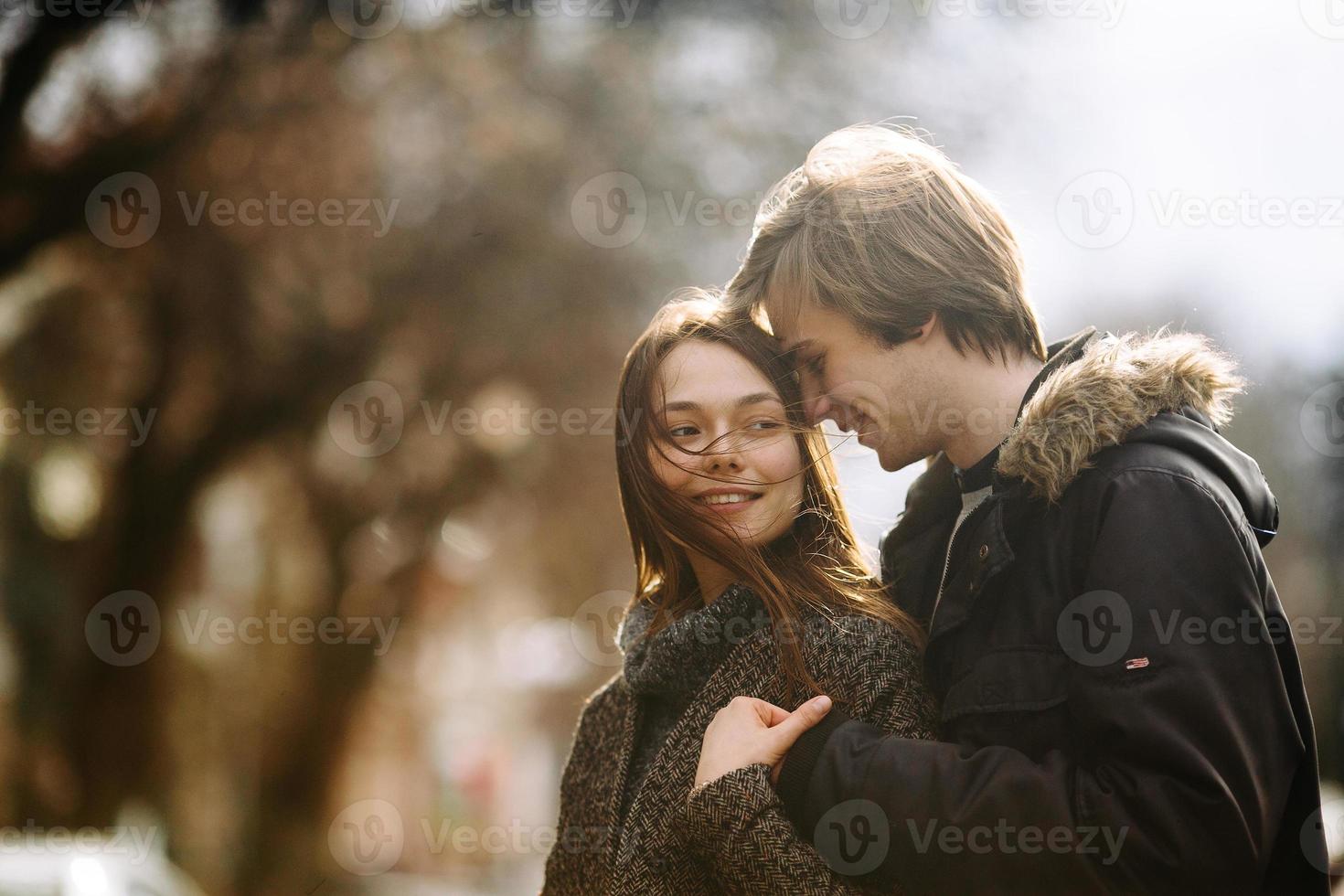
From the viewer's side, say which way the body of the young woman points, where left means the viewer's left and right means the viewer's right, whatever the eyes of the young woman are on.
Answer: facing the viewer and to the left of the viewer

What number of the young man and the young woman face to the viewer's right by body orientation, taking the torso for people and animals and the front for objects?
0

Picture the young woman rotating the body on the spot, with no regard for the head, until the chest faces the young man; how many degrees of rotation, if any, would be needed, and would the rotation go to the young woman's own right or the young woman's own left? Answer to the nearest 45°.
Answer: approximately 90° to the young woman's own left

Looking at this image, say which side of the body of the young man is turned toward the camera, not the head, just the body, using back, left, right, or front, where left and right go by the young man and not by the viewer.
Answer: left

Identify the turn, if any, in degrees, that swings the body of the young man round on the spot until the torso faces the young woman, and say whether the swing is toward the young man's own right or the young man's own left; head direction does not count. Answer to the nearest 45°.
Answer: approximately 45° to the young man's own right
